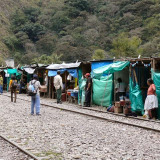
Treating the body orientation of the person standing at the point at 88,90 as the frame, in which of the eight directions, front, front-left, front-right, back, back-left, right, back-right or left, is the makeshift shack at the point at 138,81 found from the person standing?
back-left

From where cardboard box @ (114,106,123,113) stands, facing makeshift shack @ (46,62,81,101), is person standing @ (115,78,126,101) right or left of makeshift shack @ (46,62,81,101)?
right

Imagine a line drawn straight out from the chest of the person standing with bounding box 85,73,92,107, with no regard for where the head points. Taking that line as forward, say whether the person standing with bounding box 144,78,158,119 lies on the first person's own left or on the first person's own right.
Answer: on the first person's own left

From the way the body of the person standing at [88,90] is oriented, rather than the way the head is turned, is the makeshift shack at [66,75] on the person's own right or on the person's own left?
on the person's own right

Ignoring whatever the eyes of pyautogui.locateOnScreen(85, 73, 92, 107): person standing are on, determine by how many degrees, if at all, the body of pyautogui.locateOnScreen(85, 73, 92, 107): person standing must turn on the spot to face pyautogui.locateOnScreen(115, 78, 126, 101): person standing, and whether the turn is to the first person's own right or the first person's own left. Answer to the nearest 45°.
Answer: approximately 135° to the first person's own left

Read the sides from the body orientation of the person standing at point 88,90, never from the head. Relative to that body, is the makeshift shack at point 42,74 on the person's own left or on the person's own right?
on the person's own right
